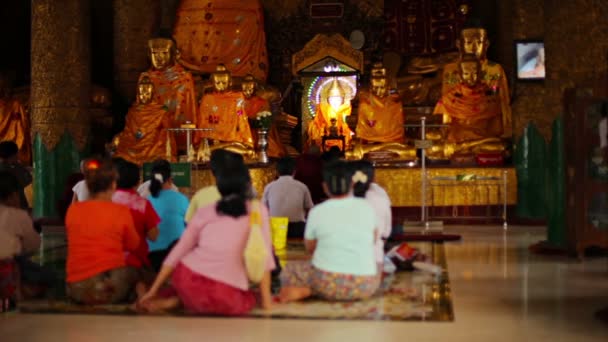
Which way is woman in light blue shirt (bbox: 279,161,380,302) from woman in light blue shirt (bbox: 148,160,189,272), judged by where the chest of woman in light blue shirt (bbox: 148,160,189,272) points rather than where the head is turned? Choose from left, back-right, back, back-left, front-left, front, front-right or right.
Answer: right

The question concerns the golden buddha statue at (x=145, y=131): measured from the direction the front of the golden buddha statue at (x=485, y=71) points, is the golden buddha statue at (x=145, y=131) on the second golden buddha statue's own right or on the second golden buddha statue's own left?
on the second golden buddha statue's own right

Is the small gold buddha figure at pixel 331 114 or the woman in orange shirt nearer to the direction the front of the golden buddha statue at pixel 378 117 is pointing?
the woman in orange shirt

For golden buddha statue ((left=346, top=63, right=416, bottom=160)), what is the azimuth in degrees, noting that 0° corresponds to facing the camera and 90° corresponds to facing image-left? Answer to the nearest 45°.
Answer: approximately 0°

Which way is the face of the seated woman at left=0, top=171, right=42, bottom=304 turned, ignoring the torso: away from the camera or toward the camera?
away from the camera

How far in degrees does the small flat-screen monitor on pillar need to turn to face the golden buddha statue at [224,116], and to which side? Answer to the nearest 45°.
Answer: approximately 90° to its right

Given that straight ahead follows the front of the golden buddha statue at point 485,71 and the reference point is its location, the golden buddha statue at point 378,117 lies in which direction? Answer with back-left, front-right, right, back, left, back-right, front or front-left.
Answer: right

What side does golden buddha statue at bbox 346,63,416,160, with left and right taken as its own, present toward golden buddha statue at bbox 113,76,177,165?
right

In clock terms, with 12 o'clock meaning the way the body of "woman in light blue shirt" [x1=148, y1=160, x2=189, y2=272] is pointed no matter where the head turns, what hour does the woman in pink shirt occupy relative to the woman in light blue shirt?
The woman in pink shirt is roughly at 4 o'clock from the woman in light blue shirt.

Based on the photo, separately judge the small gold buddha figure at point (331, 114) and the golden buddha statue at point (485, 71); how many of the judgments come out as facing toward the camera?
2

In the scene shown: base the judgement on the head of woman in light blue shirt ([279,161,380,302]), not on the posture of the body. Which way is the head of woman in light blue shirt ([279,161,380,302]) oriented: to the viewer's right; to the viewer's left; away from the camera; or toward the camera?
away from the camera

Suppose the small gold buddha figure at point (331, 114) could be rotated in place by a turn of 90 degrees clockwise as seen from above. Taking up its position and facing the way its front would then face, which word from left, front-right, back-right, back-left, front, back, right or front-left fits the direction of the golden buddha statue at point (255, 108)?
front-left
